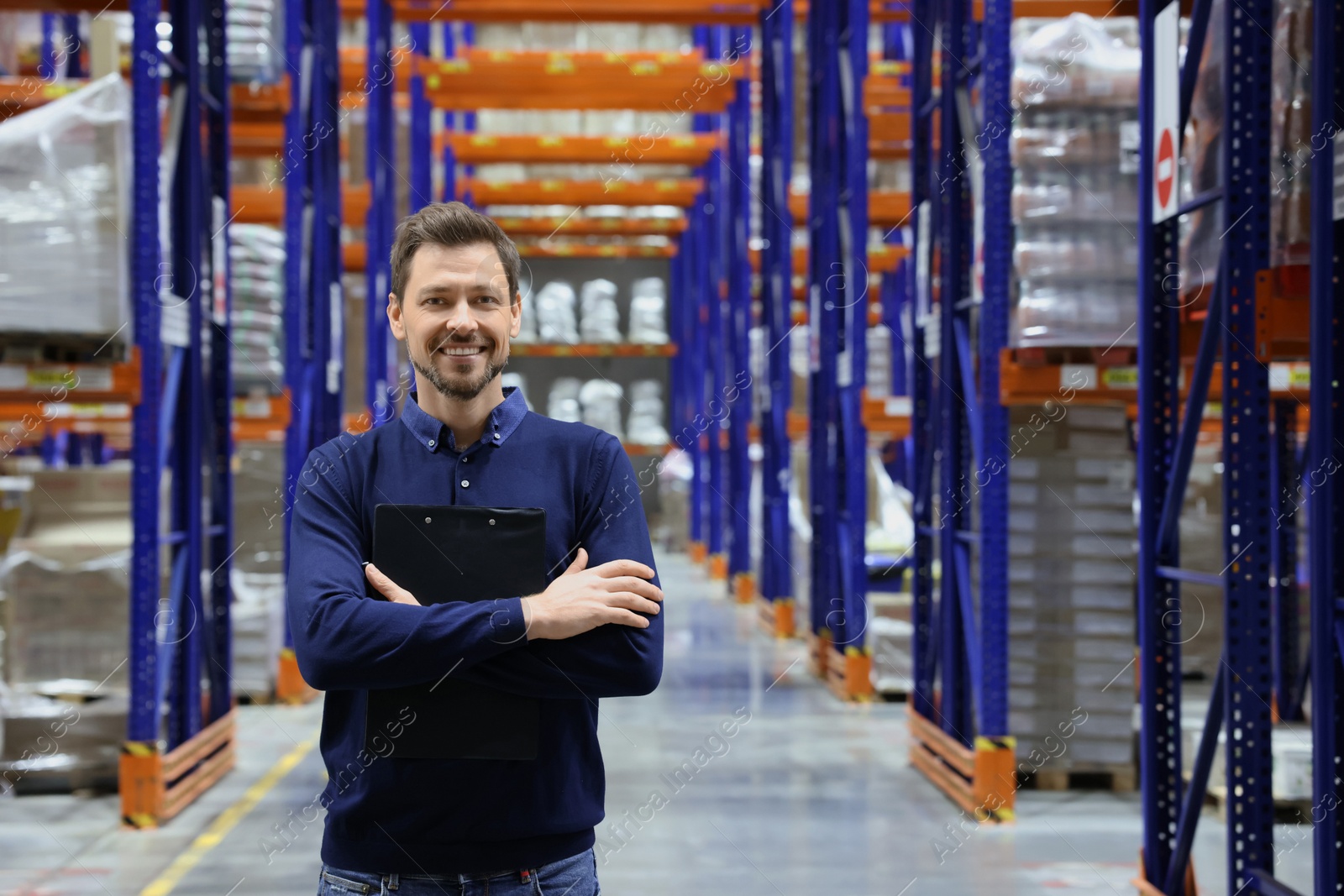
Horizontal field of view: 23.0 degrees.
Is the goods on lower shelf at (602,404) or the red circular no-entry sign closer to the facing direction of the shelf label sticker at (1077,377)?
the red circular no-entry sign

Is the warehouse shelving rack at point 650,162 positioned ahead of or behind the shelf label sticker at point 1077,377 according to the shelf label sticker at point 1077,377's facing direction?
behind

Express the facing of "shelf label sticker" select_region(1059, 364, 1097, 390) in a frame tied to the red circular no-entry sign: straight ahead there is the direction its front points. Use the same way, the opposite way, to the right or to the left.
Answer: to the left

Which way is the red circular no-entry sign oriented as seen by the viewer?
to the viewer's left
